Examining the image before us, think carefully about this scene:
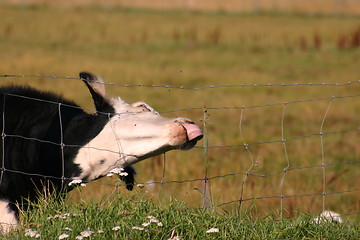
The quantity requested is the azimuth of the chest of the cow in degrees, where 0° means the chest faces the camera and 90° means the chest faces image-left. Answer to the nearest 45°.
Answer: approximately 270°

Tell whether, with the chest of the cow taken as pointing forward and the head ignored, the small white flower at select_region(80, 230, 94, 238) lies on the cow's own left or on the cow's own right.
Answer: on the cow's own right

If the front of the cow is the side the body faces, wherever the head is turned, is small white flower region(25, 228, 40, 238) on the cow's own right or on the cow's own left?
on the cow's own right
